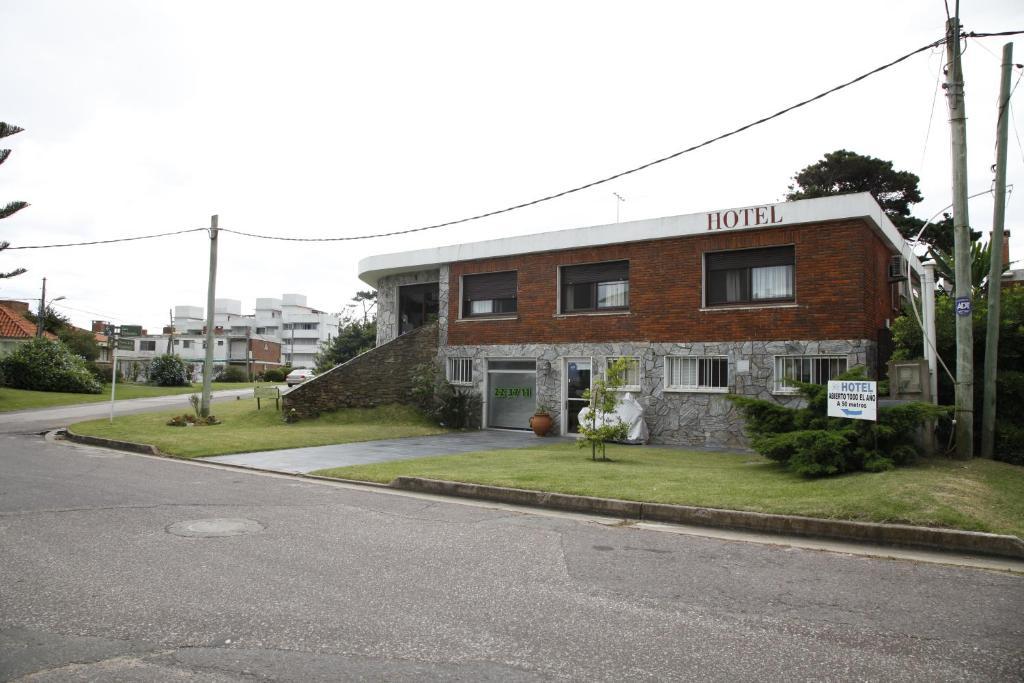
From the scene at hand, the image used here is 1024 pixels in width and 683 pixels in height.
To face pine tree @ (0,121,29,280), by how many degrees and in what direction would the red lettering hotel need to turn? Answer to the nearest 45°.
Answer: approximately 45° to its right

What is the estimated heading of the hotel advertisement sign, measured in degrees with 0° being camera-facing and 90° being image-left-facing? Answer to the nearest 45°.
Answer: approximately 0°

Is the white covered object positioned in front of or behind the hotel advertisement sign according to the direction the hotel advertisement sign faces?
behind

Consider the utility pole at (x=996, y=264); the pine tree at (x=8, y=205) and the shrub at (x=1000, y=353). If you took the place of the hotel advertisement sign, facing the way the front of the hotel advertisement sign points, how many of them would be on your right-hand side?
1

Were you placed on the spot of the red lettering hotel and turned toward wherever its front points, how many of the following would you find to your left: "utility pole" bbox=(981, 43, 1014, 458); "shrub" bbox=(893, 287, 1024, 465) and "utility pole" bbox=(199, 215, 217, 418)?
2

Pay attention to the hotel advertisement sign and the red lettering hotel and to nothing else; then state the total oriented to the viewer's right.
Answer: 0

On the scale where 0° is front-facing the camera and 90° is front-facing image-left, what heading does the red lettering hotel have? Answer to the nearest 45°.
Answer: approximately 45°

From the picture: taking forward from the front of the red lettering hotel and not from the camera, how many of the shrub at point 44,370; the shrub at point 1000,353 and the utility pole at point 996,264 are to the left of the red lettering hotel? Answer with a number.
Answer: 2

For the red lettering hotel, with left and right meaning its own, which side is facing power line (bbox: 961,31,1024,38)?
left

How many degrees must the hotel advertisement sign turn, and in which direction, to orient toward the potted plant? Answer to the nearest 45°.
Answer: approximately 135° to its right

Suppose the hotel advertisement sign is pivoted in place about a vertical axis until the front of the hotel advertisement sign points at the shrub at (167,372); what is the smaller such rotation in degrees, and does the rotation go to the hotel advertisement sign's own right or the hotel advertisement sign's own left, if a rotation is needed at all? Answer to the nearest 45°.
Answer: approximately 135° to the hotel advertisement sign's own right

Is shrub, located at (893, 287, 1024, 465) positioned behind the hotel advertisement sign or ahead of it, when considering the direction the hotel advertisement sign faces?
behind

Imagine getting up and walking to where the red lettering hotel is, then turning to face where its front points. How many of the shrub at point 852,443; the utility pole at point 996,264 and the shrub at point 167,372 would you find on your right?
1

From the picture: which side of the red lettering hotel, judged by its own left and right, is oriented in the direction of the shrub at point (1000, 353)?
left

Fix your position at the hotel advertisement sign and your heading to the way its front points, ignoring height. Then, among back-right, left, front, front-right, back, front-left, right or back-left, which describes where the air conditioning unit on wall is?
back
